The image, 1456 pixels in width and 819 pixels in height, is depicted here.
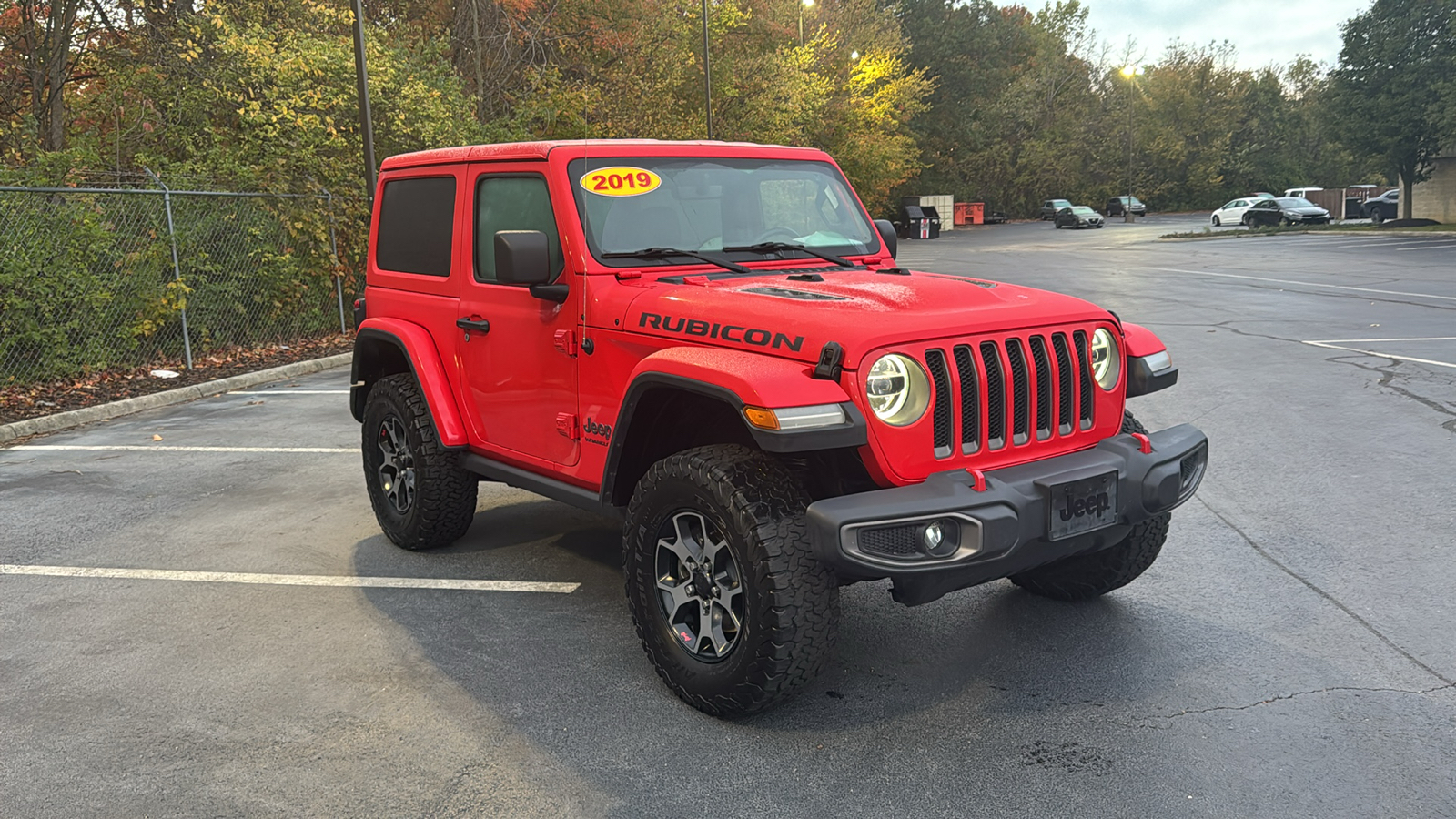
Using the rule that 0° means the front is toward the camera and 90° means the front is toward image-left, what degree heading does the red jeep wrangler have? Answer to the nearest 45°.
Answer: approximately 315°

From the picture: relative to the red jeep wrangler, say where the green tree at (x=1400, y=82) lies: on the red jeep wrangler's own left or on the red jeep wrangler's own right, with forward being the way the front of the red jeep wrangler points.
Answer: on the red jeep wrangler's own left

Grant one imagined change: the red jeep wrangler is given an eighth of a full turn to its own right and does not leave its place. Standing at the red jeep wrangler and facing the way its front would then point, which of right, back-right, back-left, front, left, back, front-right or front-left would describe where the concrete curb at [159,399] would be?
back-right

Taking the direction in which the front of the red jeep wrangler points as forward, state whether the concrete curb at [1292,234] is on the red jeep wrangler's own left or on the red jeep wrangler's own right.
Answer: on the red jeep wrangler's own left

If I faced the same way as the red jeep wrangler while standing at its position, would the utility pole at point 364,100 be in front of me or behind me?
behind

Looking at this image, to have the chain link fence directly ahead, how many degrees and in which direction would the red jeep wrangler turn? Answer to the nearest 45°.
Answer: approximately 180°
